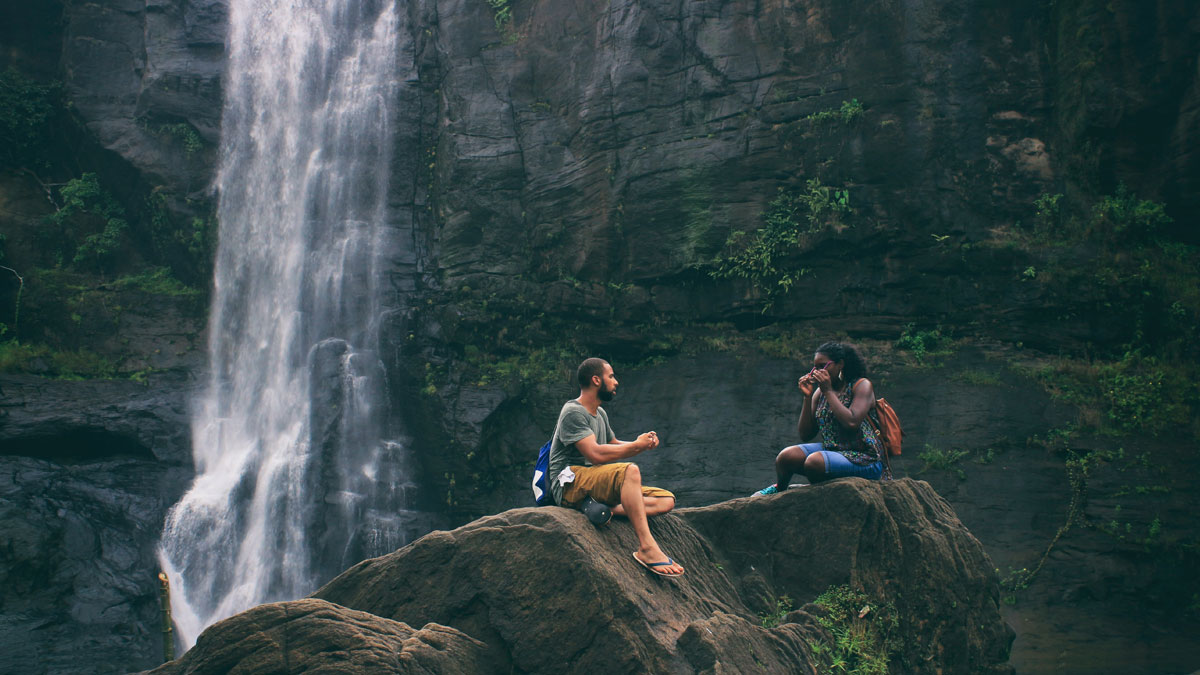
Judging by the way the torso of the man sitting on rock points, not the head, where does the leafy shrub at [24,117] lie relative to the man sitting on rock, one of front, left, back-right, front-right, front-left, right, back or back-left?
back-left

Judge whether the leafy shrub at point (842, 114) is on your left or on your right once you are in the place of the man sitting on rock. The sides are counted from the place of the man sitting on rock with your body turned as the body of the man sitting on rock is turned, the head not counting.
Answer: on your left

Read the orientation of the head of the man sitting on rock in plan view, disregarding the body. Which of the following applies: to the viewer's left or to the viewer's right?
to the viewer's right

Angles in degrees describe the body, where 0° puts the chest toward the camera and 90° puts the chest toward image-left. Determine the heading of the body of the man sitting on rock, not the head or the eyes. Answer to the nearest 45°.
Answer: approximately 270°

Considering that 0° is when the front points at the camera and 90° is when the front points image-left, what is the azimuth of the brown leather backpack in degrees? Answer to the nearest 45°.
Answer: approximately 270°

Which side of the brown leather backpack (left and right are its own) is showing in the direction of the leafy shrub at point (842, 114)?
left

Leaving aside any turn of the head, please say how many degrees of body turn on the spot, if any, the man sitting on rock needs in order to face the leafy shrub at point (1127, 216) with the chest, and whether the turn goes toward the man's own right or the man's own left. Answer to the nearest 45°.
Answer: approximately 45° to the man's own left

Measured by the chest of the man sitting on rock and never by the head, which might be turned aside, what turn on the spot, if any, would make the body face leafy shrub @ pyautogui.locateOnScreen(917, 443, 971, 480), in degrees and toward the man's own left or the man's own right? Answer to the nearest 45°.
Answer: approximately 45° to the man's own left
